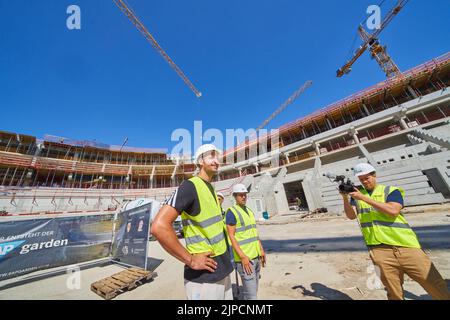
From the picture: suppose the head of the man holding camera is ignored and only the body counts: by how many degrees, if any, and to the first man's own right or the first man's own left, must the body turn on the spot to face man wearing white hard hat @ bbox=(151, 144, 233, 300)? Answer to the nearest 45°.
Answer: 0° — they already face them

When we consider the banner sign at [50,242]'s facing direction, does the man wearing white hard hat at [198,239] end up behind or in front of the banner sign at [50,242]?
in front

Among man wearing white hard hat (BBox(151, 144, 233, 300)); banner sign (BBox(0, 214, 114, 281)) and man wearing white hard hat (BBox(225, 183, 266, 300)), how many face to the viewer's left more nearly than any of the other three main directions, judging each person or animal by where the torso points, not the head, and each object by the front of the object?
0

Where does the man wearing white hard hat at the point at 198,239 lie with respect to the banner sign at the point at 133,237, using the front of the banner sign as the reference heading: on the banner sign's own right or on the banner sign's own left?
on the banner sign's own left

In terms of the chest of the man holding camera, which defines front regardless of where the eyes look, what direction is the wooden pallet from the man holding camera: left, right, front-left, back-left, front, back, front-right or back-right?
front-right

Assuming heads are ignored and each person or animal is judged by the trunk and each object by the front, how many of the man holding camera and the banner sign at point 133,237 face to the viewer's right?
0

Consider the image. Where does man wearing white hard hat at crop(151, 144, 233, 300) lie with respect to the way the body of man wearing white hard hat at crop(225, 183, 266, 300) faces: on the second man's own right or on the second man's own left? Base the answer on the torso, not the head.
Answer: on the second man's own right

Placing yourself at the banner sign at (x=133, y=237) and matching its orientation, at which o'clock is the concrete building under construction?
The concrete building under construction is roughly at 7 o'clock from the banner sign.

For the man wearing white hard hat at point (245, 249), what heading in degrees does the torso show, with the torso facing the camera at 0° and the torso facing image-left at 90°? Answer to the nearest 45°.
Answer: approximately 315°

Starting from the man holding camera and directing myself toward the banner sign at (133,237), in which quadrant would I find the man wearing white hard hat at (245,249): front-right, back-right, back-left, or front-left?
front-left

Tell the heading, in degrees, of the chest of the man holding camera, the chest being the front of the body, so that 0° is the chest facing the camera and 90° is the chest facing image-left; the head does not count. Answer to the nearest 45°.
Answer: approximately 45°

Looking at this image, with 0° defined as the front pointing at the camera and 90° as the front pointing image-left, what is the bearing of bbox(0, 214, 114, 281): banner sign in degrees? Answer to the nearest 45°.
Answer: approximately 315°

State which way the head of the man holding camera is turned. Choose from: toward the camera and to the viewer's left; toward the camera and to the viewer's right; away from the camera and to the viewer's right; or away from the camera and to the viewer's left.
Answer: toward the camera and to the viewer's left
